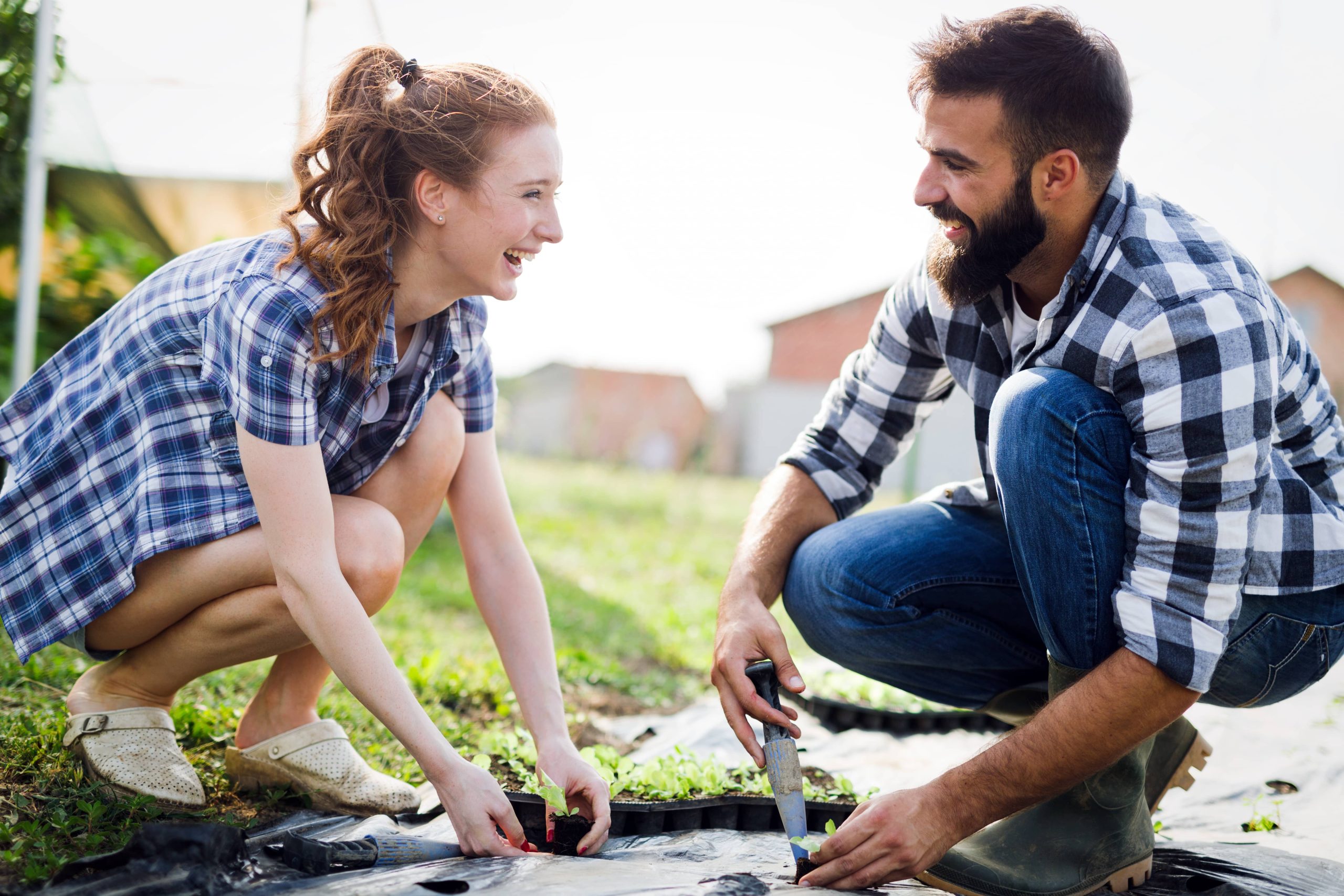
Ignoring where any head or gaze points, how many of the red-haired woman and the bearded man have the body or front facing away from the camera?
0

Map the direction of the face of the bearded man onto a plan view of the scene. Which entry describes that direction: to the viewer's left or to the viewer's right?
to the viewer's left

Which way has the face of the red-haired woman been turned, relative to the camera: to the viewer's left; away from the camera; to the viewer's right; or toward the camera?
to the viewer's right

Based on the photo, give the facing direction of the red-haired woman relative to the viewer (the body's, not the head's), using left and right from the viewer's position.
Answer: facing the viewer and to the right of the viewer
